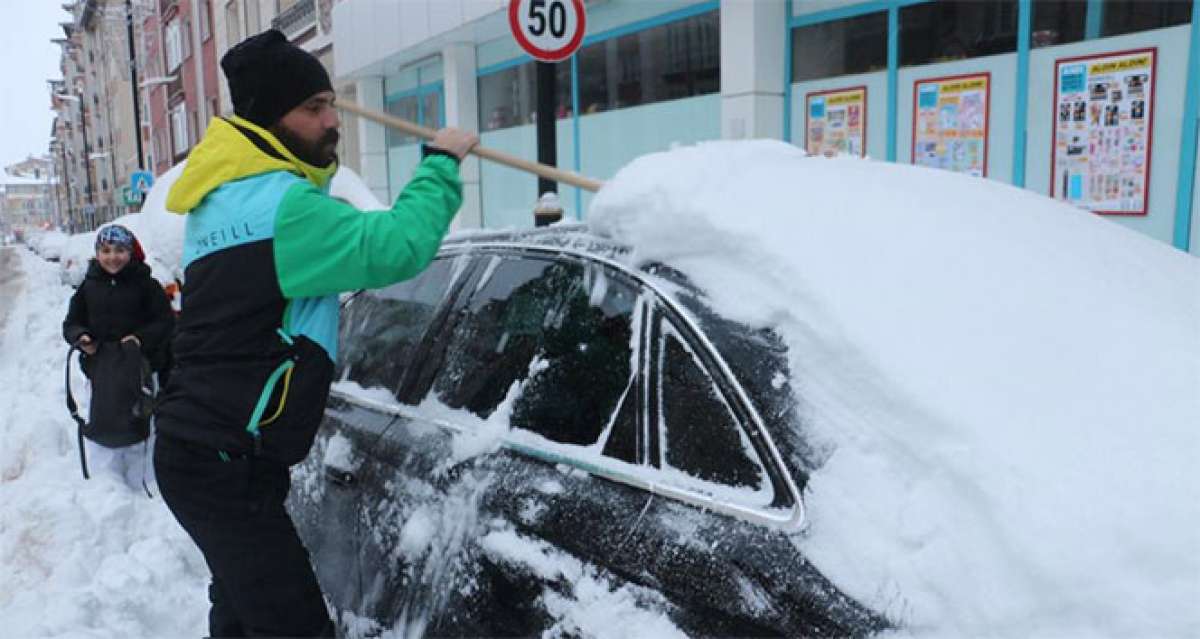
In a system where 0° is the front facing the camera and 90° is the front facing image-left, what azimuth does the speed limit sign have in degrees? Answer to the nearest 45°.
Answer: approximately 0°

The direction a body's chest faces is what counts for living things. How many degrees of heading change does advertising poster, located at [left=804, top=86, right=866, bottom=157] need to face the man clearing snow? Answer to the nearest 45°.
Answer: approximately 45° to its left

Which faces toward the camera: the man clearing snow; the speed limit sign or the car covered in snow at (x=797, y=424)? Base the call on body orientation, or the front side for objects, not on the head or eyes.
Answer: the speed limit sign

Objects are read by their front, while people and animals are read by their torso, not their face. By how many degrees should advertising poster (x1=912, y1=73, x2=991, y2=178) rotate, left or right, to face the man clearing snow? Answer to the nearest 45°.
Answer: approximately 45° to its left

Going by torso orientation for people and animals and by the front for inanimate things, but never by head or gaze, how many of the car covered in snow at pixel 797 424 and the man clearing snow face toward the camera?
0

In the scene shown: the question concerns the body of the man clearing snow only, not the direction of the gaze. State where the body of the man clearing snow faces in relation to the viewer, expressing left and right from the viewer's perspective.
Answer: facing to the right of the viewer

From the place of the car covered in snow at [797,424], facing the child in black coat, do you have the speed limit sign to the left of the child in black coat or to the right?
right

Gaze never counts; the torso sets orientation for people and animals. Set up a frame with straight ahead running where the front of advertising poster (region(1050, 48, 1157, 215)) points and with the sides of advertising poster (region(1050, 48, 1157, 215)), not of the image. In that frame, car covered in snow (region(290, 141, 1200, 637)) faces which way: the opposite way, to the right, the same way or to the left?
to the right

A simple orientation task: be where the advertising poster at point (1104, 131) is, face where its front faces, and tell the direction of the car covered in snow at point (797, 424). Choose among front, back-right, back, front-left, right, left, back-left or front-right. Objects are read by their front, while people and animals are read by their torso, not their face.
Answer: front-left

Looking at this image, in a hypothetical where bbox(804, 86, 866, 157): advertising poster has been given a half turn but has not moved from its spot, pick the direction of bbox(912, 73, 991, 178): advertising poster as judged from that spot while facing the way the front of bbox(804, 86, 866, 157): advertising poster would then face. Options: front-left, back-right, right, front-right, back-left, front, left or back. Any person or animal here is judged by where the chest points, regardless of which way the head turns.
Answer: right

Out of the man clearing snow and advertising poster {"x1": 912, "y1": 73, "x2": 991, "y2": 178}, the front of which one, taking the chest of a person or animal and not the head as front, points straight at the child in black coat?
the advertising poster

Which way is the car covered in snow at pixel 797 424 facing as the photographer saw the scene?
facing away from the viewer and to the left of the viewer

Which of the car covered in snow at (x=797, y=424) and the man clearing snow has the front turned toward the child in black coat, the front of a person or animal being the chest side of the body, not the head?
the car covered in snow

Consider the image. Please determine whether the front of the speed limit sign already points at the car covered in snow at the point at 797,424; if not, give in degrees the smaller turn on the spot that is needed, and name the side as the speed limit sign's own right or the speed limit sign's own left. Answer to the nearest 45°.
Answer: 0° — it already faces it
